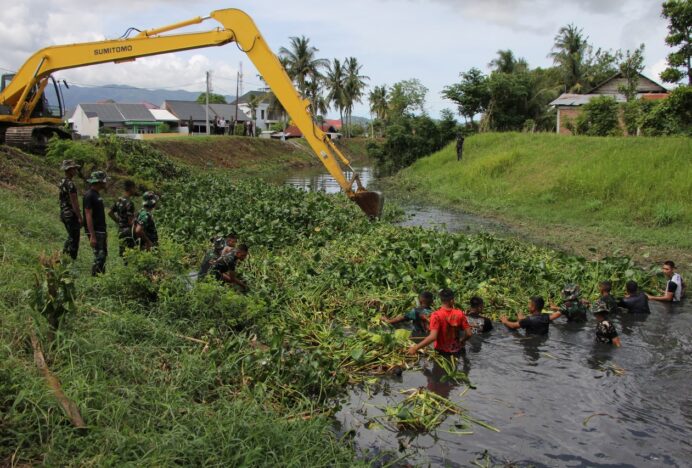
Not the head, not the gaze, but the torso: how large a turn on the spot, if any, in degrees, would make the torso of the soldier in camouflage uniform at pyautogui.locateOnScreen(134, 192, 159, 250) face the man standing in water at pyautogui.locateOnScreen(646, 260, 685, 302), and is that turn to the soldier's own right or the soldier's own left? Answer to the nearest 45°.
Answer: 0° — they already face them

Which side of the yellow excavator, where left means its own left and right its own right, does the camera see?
right

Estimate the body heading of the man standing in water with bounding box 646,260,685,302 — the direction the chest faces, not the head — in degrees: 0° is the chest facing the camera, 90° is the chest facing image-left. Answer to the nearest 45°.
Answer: approximately 90°

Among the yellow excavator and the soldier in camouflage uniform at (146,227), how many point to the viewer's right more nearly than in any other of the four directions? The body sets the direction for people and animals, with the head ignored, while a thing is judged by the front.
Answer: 2

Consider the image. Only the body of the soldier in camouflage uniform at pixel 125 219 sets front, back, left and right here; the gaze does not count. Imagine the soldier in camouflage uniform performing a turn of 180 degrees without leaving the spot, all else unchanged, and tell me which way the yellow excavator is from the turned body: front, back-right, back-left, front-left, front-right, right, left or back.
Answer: right

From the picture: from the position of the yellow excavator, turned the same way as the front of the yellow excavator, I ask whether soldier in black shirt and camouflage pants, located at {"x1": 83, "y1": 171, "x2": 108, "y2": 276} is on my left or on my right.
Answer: on my right

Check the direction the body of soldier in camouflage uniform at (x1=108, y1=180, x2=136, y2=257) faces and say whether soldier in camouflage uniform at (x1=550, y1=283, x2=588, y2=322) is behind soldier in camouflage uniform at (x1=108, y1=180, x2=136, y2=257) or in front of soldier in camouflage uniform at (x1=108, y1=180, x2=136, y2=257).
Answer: in front

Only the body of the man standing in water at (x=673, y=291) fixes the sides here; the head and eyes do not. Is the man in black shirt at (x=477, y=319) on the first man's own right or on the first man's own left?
on the first man's own left

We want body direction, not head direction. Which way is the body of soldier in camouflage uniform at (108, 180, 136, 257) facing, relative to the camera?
to the viewer's right

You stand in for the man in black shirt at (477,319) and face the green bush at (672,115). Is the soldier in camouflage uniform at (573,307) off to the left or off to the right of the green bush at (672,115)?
right

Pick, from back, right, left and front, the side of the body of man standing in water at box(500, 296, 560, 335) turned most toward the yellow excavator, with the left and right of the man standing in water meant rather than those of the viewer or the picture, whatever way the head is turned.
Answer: front

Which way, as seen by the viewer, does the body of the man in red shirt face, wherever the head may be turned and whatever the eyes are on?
away from the camera
